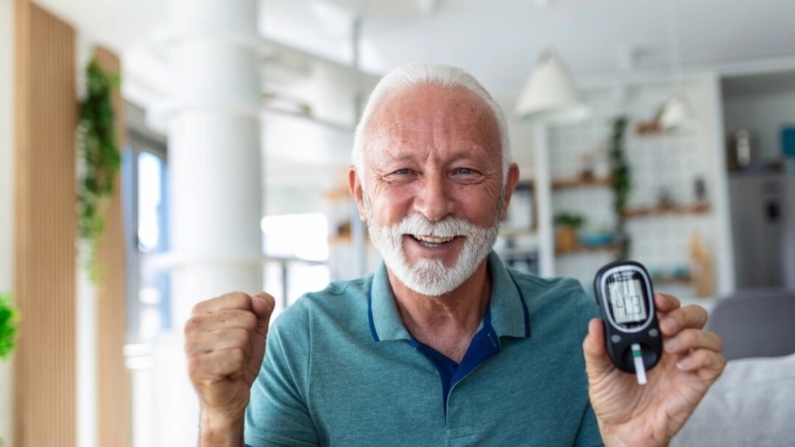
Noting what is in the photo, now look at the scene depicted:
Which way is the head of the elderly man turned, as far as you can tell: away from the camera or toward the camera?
toward the camera

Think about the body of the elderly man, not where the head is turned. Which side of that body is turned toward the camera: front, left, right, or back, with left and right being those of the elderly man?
front

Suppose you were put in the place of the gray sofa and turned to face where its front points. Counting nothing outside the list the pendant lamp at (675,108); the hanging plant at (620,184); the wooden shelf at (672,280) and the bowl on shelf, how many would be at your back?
4

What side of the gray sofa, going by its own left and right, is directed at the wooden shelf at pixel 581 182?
back

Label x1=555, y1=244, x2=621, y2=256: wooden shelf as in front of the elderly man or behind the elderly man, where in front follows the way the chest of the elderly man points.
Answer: behind

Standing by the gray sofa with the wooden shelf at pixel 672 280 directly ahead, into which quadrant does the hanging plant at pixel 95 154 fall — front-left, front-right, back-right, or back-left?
front-left

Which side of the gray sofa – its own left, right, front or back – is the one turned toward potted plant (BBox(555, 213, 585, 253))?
back

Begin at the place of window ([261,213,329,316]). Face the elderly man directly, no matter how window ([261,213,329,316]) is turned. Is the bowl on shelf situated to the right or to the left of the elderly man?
left

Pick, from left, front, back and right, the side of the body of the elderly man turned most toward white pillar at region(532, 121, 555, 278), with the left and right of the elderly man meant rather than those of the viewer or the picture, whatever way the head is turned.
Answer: back

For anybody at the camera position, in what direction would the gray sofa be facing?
facing the viewer

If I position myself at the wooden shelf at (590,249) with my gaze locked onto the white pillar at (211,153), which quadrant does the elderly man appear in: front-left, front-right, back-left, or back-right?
front-left

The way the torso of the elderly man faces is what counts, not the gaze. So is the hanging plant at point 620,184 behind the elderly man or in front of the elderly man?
behind
